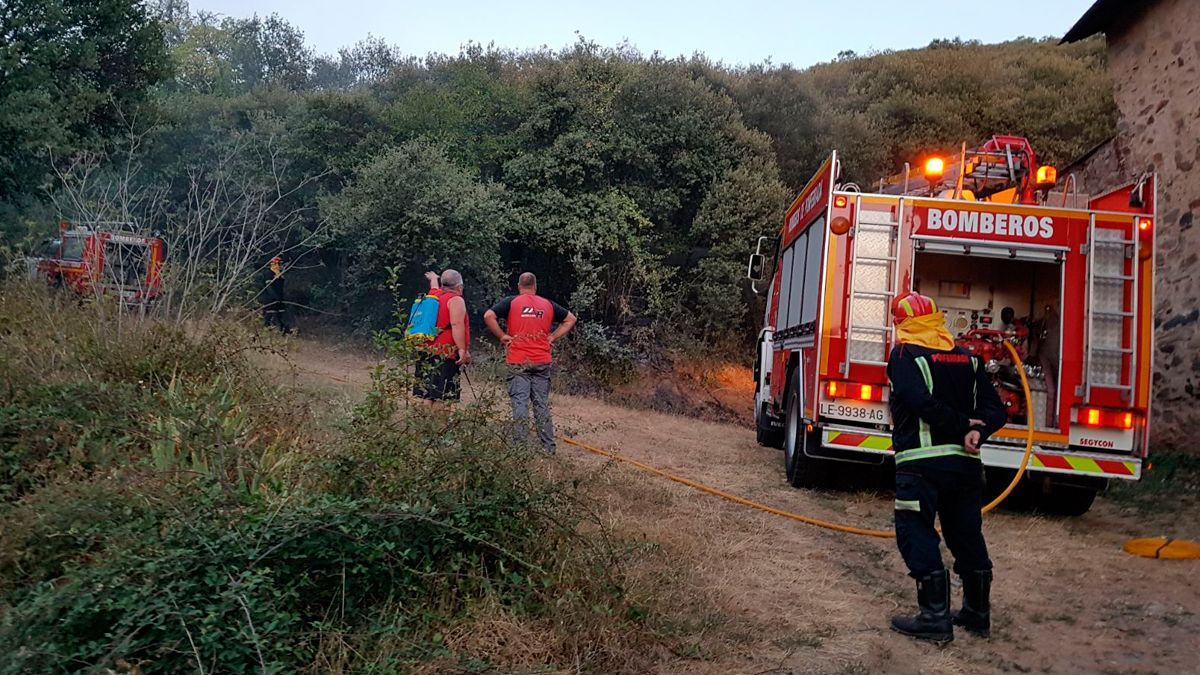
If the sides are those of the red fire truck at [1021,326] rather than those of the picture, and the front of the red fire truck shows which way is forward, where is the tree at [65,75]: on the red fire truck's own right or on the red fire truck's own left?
on the red fire truck's own left

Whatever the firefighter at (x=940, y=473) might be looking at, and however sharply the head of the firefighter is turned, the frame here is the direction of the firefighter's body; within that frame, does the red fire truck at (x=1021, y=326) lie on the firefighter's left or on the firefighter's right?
on the firefighter's right

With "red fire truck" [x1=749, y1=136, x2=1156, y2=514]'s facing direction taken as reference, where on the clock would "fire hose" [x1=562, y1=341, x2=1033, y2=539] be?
The fire hose is roughly at 8 o'clock from the red fire truck.

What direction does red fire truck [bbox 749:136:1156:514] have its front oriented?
away from the camera

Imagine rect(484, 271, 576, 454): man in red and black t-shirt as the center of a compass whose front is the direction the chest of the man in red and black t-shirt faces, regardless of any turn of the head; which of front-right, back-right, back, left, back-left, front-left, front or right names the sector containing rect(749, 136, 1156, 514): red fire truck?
right

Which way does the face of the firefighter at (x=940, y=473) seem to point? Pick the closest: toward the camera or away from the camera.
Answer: away from the camera

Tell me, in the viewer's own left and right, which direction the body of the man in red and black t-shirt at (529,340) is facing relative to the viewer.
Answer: facing away from the viewer

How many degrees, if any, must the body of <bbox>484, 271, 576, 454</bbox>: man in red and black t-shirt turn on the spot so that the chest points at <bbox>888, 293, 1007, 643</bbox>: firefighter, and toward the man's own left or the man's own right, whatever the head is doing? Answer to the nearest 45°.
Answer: approximately 135° to the man's own right

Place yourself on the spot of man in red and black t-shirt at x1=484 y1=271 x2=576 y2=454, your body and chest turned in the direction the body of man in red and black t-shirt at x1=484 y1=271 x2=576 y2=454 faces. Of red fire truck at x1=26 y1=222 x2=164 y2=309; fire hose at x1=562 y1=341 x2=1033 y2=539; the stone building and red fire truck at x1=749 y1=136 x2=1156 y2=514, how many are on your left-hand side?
1

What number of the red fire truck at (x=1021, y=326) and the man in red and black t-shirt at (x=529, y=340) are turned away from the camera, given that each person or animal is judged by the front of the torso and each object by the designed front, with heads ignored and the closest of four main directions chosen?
2

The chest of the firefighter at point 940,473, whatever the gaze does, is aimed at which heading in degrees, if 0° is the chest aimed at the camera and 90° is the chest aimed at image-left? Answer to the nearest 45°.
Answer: approximately 135°
